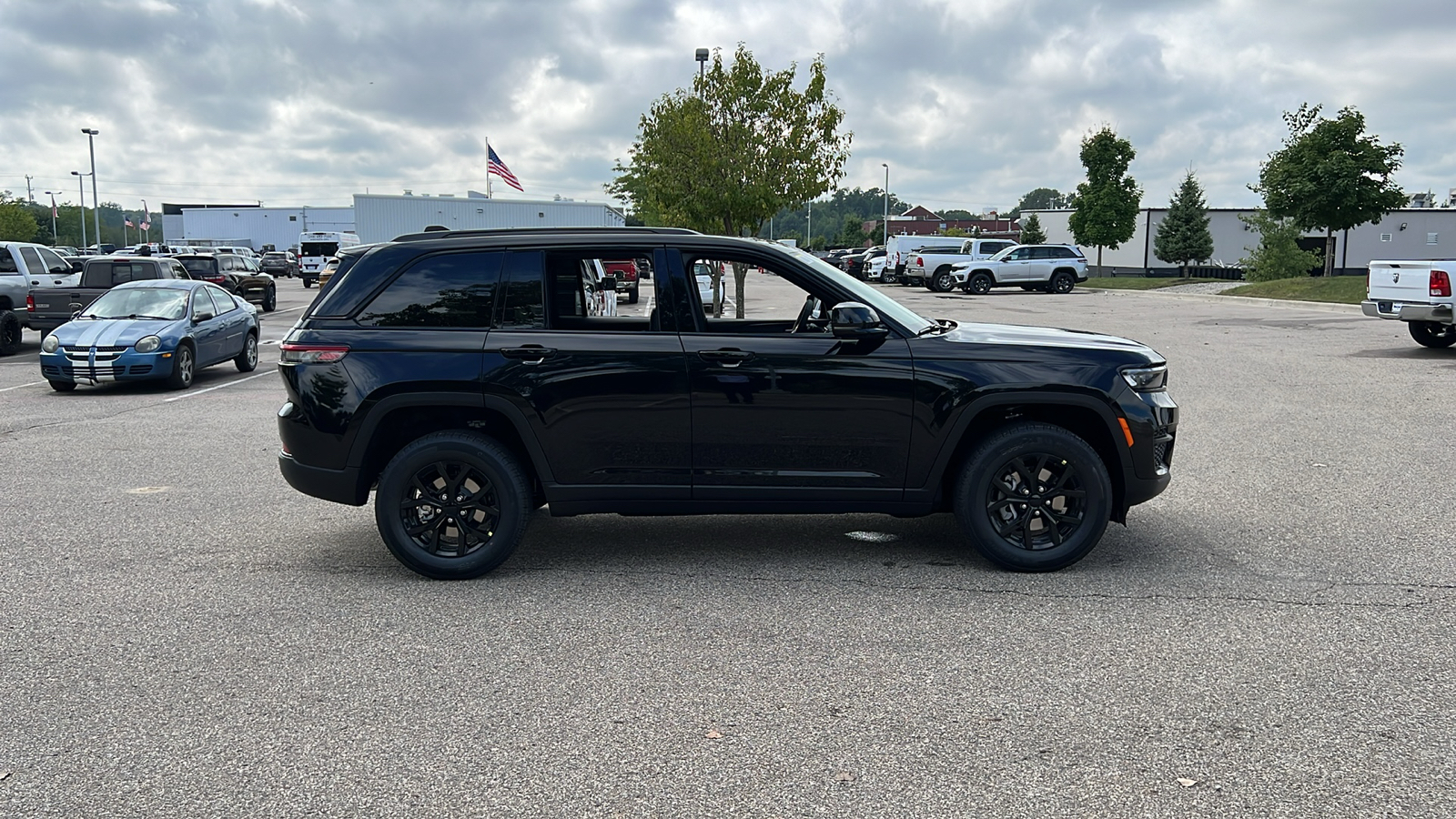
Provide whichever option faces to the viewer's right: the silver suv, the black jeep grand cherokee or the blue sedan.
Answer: the black jeep grand cherokee

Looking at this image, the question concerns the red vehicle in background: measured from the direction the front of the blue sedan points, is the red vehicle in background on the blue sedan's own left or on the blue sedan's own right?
on the blue sedan's own left

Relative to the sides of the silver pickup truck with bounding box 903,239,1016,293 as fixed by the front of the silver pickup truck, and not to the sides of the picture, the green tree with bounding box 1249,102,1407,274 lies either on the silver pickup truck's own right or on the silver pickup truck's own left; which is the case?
on the silver pickup truck's own right

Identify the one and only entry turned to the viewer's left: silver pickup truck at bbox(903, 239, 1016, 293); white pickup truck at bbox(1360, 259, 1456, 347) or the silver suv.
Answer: the silver suv

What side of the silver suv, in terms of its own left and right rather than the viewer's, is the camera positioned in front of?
left

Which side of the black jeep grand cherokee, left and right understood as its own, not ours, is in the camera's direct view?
right

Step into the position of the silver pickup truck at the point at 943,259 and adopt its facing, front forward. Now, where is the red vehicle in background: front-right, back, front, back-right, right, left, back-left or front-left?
back-right

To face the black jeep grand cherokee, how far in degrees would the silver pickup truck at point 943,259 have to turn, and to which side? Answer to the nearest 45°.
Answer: approximately 135° to its right

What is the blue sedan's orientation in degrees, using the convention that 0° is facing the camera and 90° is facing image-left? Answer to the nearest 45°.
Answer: approximately 45°

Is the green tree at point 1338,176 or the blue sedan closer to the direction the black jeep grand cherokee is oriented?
the green tree

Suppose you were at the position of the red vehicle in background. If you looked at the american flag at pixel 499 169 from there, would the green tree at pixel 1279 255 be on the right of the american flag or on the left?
right
